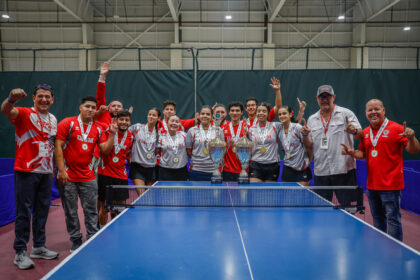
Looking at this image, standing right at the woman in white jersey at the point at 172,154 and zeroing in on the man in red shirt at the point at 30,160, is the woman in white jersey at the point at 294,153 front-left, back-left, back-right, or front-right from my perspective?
back-left

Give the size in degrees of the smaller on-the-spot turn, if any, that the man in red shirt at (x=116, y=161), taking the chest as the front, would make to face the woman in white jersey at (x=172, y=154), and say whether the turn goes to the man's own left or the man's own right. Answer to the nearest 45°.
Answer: approximately 90° to the man's own left

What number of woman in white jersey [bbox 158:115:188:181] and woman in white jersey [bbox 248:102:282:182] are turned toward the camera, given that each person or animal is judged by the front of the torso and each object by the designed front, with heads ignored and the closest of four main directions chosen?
2

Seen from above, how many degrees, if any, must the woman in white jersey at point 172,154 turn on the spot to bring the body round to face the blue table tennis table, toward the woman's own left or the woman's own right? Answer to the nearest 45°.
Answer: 0° — they already face it

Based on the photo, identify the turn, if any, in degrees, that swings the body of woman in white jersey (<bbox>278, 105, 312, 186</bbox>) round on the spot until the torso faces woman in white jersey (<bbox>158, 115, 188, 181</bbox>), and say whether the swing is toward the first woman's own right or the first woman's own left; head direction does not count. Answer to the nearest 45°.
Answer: approximately 45° to the first woman's own right

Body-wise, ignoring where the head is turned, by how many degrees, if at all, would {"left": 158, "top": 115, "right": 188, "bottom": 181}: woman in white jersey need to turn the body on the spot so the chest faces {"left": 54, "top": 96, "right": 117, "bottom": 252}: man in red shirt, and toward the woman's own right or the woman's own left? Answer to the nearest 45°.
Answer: approximately 45° to the woman's own right

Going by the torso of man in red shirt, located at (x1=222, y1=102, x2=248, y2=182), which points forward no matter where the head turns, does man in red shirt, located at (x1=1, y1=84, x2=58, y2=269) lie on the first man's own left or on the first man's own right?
on the first man's own right

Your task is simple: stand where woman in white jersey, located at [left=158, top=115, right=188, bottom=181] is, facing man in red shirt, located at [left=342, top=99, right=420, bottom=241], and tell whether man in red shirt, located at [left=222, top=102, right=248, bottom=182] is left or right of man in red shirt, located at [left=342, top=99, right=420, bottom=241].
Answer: left

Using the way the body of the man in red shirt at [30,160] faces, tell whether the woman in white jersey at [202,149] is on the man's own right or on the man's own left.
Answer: on the man's own left

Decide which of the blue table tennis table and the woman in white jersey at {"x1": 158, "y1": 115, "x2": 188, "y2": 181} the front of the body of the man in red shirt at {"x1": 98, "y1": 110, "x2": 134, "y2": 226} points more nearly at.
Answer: the blue table tennis table
